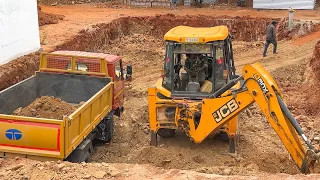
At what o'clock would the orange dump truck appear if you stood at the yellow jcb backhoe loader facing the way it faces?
The orange dump truck is roughly at 9 o'clock from the yellow jcb backhoe loader.

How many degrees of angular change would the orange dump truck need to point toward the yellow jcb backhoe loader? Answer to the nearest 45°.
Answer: approximately 45° to its right

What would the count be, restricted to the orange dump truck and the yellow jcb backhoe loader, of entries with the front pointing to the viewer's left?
0

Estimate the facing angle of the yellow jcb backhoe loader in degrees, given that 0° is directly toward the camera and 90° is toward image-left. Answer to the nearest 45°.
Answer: approximately 180°

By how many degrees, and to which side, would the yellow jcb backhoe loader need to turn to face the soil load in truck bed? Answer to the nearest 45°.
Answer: approximately 90° to its left

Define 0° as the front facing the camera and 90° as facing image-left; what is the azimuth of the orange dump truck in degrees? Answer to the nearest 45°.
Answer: approximately 225°

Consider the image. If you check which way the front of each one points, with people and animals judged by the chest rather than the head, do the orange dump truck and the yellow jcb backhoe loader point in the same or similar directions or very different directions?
same or similar directions
